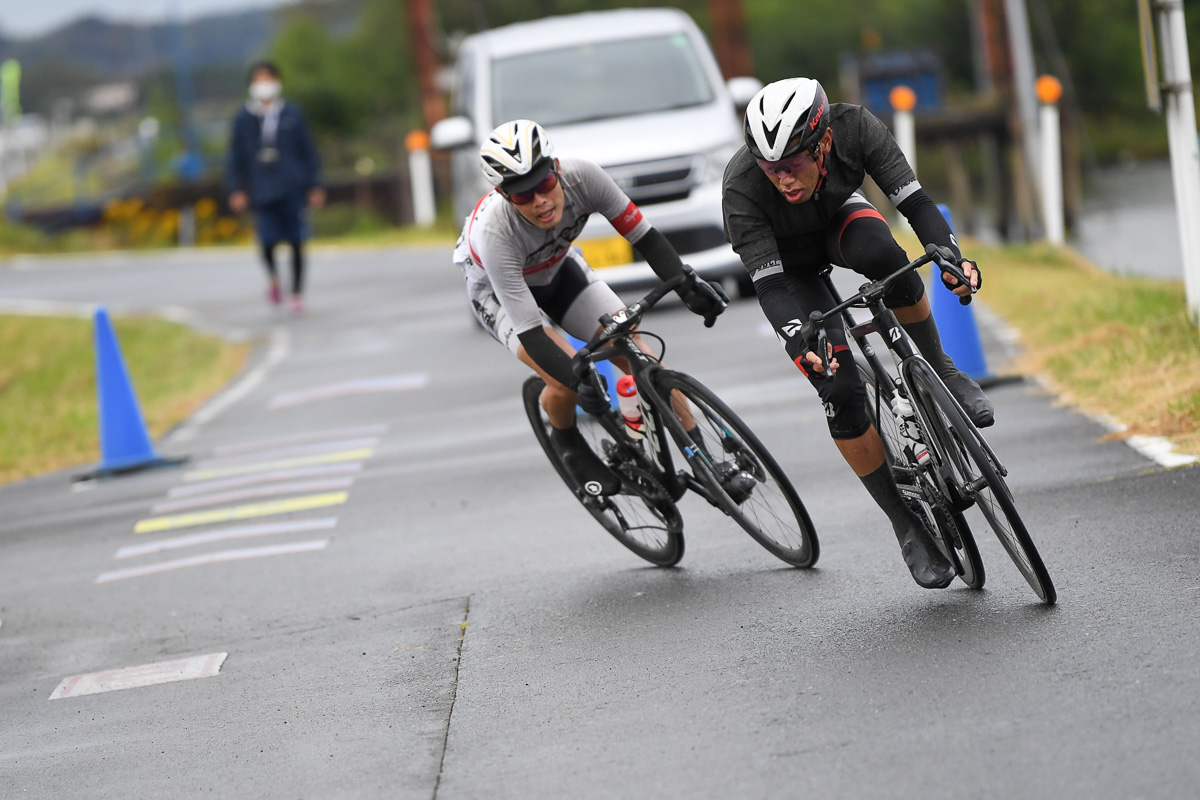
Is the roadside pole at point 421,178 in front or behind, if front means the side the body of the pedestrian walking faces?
behind

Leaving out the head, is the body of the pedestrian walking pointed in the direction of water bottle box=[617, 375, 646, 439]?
yes

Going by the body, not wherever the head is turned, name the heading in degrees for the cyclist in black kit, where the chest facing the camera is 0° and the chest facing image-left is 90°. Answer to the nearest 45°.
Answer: approximately 0°

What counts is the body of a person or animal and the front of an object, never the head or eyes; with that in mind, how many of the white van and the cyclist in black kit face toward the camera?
2

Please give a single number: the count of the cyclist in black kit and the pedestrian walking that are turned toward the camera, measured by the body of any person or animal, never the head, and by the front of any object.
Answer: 2

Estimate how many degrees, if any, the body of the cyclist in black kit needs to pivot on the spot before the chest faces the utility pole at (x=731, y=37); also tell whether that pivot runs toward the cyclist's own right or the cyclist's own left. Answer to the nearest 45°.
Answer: approximately 180°

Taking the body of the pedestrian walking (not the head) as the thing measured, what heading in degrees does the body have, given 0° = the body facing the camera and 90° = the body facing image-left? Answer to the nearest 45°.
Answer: approximately 0°
